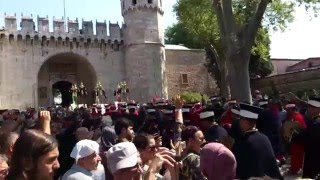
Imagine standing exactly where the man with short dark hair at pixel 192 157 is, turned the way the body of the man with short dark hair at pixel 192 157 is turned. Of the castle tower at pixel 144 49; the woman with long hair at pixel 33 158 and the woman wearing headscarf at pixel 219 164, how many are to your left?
1

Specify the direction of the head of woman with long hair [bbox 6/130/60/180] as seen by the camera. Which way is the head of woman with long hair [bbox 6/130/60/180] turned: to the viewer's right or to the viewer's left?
to the viewer's right

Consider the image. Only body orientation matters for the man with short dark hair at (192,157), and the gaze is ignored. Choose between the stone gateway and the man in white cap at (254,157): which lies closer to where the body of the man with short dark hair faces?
the man in white cap

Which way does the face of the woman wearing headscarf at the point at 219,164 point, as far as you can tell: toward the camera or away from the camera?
away from the camera
